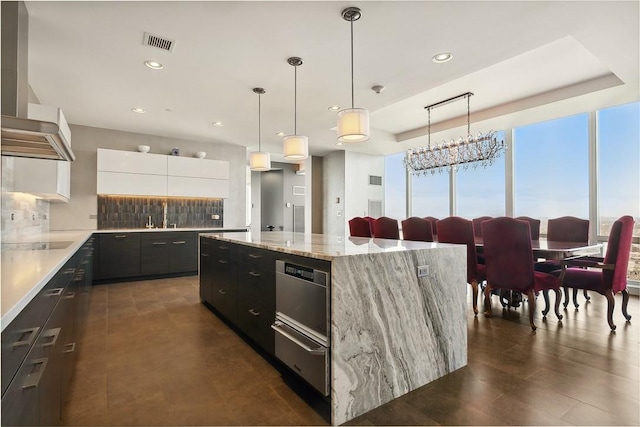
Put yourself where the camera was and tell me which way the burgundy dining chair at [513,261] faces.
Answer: facing away from the viewer and to the right of the viewer

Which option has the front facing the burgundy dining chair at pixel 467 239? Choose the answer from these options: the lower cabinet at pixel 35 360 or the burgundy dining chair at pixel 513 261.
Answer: the lower cabinet

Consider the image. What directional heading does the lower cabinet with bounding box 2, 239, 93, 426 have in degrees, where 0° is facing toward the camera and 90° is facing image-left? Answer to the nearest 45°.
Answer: approximately 270°

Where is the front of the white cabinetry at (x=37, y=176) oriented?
to the viewer's right

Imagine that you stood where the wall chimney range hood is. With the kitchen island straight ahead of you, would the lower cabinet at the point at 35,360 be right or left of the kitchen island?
right

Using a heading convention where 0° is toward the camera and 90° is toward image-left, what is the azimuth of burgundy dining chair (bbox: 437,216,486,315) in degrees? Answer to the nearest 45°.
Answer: approximately 225°

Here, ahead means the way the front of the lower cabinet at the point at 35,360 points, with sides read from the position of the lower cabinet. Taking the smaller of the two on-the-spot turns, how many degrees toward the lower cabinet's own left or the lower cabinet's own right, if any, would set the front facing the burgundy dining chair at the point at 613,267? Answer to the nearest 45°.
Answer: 0° — it already faces it

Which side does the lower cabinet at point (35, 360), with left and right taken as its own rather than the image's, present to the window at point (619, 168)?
front

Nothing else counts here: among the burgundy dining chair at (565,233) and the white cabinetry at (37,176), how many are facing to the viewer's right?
1

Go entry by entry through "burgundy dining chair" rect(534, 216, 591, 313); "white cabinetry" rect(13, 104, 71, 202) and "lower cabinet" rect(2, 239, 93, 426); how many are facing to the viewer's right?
2

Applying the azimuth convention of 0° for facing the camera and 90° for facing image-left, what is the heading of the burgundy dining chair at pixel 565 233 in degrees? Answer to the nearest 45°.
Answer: approximately 45°
